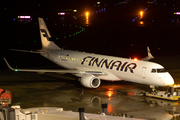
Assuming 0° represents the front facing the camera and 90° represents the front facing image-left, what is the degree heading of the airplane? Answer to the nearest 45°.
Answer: approximately 315°
